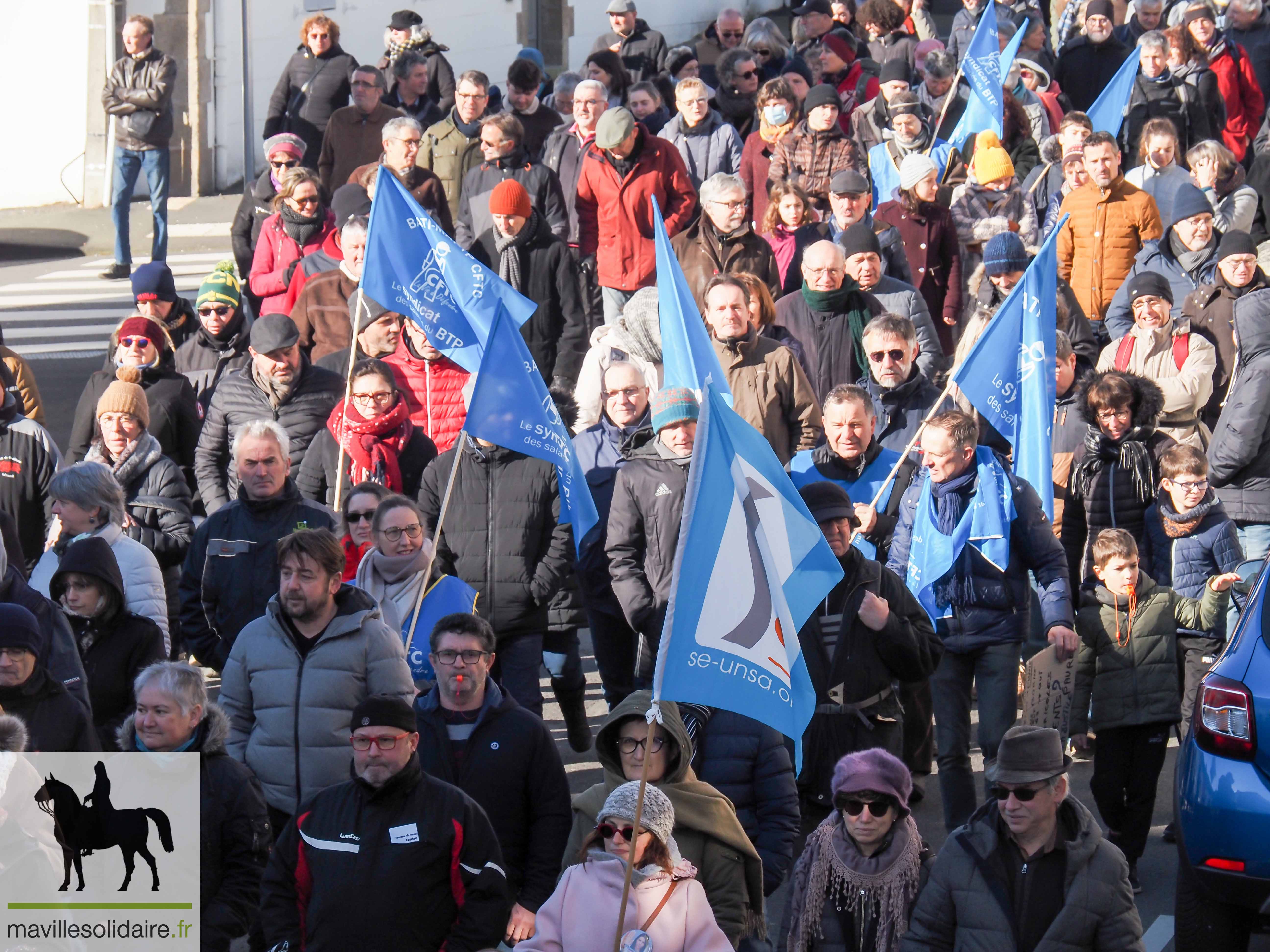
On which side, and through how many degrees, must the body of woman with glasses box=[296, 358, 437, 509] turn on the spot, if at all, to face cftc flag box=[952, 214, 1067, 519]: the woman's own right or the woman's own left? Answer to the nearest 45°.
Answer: approximately 90° to the woman's own left

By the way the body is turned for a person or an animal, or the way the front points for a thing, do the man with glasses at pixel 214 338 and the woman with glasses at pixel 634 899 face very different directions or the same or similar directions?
same or similar directions

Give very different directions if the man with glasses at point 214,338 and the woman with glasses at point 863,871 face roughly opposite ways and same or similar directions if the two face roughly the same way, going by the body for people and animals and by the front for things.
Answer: same or similar directions

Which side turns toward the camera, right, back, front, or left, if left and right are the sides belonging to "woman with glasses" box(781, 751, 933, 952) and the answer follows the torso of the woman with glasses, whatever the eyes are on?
front

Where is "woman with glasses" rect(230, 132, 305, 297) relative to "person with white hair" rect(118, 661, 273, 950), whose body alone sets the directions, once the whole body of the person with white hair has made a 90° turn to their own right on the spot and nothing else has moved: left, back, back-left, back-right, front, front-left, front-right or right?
front-right

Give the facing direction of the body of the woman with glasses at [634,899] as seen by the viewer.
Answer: toward the camera

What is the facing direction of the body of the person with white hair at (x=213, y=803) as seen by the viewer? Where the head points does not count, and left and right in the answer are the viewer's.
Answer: facing the viewer and to the left of the viewer

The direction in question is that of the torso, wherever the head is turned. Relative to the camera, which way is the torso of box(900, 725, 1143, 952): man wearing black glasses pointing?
toward the camera

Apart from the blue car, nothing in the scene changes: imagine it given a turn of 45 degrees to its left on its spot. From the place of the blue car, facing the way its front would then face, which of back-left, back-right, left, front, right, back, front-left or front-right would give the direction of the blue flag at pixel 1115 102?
front-right

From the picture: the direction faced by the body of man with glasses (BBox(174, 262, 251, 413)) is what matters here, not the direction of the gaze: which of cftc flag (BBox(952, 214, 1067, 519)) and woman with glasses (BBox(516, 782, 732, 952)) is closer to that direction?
the woman with glasses

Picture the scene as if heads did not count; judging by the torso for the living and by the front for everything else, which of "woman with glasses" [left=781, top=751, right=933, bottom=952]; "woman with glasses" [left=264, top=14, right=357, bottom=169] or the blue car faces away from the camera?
the blue car

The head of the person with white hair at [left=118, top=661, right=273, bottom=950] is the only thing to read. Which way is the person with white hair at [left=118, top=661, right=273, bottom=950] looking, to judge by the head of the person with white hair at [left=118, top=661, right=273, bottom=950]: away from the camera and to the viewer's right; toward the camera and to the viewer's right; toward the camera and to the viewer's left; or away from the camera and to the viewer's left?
toward the camera and to the viewer's left

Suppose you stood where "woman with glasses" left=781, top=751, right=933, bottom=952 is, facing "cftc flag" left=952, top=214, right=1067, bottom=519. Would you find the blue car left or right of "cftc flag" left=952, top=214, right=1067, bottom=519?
right

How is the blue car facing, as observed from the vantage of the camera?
facing away from the viewer

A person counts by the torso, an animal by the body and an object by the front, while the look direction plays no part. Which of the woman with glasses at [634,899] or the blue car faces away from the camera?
the blue car

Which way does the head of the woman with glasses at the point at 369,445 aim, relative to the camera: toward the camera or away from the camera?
toward the camera

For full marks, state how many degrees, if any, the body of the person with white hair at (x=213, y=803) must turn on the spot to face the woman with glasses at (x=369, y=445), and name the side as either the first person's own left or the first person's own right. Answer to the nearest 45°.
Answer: approximately 135° to the first person's own right

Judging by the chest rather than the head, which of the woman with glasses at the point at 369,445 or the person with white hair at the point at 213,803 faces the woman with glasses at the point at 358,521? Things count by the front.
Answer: the woman with glasses at the point at 369,445

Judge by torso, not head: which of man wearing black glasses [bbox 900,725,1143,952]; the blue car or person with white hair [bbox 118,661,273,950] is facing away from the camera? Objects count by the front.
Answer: the blue car

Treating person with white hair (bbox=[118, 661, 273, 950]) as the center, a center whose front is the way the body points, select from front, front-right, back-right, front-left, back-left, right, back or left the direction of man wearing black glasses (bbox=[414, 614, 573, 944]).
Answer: back-left
